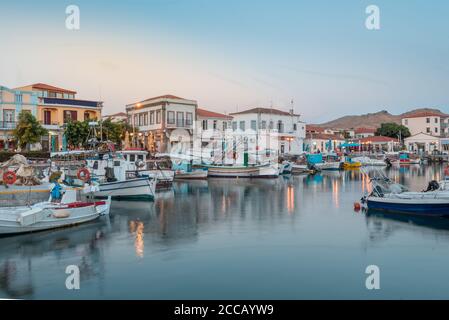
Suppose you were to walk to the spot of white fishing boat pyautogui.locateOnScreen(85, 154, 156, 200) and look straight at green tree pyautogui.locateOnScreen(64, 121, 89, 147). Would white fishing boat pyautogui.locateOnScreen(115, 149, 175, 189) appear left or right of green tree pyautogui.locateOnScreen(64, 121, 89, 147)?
right

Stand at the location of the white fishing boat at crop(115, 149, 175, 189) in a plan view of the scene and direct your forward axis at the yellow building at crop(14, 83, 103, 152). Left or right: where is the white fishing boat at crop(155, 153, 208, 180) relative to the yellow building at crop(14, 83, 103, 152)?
right

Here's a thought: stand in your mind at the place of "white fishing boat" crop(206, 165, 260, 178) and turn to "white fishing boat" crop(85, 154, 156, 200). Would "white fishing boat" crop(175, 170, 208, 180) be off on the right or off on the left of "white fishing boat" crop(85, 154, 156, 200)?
right

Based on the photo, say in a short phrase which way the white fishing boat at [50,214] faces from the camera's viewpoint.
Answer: facing to the right of the viewer

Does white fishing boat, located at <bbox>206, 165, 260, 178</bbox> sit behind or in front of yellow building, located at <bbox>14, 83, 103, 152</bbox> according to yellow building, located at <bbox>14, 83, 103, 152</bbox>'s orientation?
in front

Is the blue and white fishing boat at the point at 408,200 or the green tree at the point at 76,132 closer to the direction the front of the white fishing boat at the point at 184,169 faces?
the blue and white fishing boat
